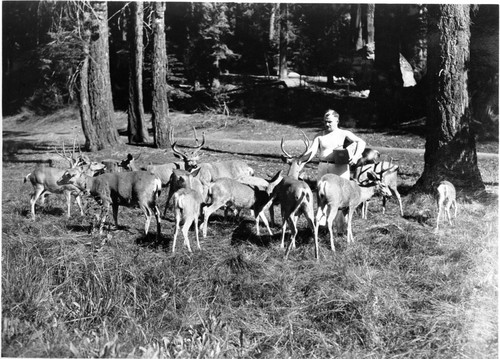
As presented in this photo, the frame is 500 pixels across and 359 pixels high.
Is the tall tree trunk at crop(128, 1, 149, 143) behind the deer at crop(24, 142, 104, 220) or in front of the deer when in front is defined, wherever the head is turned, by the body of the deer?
in front

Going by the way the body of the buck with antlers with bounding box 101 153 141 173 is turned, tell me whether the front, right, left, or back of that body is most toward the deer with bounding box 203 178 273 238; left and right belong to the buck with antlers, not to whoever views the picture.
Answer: front

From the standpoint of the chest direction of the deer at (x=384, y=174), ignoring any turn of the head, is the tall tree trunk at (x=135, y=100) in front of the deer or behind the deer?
in front

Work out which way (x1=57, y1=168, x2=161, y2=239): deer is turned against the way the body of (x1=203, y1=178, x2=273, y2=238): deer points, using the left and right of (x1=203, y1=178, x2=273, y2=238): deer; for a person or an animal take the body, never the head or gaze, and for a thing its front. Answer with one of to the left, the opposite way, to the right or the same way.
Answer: the opposite way

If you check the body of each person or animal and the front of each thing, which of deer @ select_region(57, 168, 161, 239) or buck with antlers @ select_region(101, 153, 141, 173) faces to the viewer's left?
the deer

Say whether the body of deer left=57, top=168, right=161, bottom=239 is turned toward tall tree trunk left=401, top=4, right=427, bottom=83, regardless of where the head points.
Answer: no

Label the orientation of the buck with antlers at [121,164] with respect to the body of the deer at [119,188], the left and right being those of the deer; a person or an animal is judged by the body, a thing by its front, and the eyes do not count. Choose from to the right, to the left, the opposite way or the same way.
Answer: the opposite way

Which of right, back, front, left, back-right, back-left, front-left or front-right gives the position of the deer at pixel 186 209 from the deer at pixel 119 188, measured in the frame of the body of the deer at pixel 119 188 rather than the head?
back-left

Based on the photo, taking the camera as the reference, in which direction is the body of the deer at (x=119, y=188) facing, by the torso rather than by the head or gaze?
to the viewer's left

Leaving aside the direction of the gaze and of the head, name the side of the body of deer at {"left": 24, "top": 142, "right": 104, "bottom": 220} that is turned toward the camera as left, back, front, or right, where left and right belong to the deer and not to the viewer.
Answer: right

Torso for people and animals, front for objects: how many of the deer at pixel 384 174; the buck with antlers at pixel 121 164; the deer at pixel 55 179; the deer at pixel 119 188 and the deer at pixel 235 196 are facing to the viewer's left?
2

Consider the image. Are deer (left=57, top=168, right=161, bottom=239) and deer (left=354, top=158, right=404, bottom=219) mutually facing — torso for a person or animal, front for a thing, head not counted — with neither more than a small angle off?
no

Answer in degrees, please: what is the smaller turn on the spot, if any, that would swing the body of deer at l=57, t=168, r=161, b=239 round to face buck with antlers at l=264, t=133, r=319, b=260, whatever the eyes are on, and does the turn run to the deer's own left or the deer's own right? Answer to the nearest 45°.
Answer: approximately 135° to the deer's own left

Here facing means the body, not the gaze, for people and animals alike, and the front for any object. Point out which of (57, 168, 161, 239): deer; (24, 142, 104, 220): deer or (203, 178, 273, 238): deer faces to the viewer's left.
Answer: (57, 168, 161, 239): deer

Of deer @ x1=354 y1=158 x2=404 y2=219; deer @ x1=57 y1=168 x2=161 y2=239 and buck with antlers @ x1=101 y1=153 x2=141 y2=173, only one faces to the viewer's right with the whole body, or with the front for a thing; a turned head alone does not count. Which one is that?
the buck with antlers

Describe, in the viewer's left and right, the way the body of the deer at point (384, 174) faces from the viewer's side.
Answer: facing to the left of the viewer

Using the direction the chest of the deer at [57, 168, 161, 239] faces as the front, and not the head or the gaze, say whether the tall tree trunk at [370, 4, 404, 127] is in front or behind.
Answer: behind

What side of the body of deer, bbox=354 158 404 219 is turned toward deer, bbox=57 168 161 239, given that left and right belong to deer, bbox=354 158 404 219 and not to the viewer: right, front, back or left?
front

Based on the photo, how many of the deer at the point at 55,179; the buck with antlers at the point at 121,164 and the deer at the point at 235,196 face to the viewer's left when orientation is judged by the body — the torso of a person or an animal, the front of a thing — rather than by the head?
0

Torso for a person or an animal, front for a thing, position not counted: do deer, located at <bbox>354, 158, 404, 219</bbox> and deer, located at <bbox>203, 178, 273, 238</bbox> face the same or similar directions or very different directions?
very different directions

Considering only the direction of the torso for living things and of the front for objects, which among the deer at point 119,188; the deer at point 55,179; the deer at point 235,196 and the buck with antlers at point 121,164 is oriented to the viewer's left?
the deer at point 119,188
